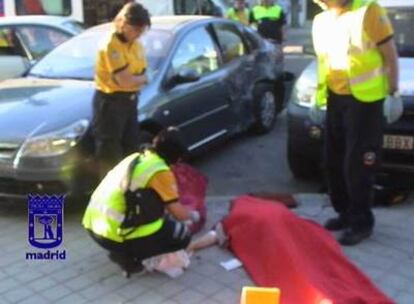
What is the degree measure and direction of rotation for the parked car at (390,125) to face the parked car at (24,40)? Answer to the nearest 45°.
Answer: approximately 135° to its right

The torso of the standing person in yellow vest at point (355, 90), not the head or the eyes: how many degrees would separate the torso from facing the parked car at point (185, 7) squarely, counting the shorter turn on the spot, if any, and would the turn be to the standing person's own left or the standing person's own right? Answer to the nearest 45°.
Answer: approximately 135° to the standing person's own right

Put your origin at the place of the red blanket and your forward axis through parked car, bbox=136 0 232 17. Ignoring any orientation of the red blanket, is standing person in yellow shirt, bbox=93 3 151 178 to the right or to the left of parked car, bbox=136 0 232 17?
left

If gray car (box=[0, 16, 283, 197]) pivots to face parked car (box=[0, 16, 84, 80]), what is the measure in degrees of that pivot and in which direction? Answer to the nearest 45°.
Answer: approximately 90° to its right

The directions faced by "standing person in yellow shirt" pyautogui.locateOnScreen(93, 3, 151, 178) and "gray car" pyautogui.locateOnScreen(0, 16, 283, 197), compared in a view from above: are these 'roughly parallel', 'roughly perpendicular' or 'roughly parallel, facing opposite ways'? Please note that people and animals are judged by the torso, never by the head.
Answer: roughly perpendicular

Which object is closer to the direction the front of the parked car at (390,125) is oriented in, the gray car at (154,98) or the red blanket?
the red blanket

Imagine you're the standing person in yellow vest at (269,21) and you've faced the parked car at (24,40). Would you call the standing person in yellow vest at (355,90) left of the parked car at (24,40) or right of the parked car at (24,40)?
left

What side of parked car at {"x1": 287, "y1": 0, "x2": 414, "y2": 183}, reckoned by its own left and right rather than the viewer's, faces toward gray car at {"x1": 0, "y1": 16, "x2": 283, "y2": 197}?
right

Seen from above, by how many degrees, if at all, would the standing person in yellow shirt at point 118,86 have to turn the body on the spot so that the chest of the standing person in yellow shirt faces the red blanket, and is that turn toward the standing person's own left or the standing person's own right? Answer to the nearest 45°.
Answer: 0° — they already face it

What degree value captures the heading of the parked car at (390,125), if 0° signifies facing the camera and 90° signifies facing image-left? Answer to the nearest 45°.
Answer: approximately 0°

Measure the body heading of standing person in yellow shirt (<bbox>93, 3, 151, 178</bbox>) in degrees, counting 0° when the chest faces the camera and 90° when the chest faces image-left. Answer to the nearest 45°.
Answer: approximately 315°
